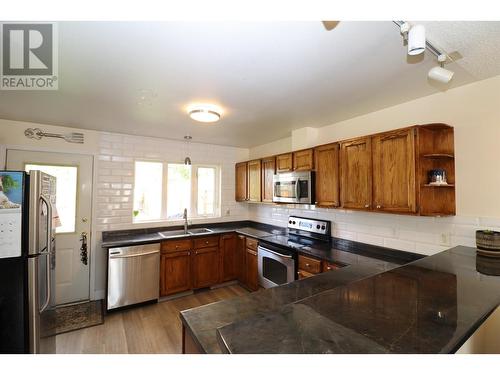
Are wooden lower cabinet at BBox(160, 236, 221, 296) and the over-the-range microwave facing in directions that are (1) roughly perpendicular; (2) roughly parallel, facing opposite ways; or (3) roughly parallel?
roughly perpendicular

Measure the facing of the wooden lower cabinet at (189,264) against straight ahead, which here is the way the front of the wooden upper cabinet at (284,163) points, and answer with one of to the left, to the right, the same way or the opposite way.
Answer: to the left

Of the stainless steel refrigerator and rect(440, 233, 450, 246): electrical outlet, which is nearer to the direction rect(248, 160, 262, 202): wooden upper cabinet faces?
the stainless steel refrigerator

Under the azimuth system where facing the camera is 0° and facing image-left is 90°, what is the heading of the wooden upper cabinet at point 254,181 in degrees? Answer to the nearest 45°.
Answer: approximately 45°

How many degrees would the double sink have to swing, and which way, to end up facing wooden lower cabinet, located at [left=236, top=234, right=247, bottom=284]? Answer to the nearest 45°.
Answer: approximately 90° to its left

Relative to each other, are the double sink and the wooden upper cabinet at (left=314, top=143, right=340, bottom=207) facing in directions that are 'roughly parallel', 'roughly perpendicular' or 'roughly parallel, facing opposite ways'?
roughly perpendicular

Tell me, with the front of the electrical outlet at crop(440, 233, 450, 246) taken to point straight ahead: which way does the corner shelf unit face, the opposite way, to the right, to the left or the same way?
the same way

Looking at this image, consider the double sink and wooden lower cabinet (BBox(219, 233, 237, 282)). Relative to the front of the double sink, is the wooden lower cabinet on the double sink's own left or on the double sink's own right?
on the double sink's own left

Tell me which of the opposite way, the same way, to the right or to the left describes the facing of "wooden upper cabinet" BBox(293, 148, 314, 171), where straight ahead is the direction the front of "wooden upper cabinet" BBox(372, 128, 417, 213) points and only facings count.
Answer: the same way

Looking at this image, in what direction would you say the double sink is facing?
toward the camera

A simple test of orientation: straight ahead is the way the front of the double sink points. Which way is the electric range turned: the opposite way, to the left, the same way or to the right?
to the right
